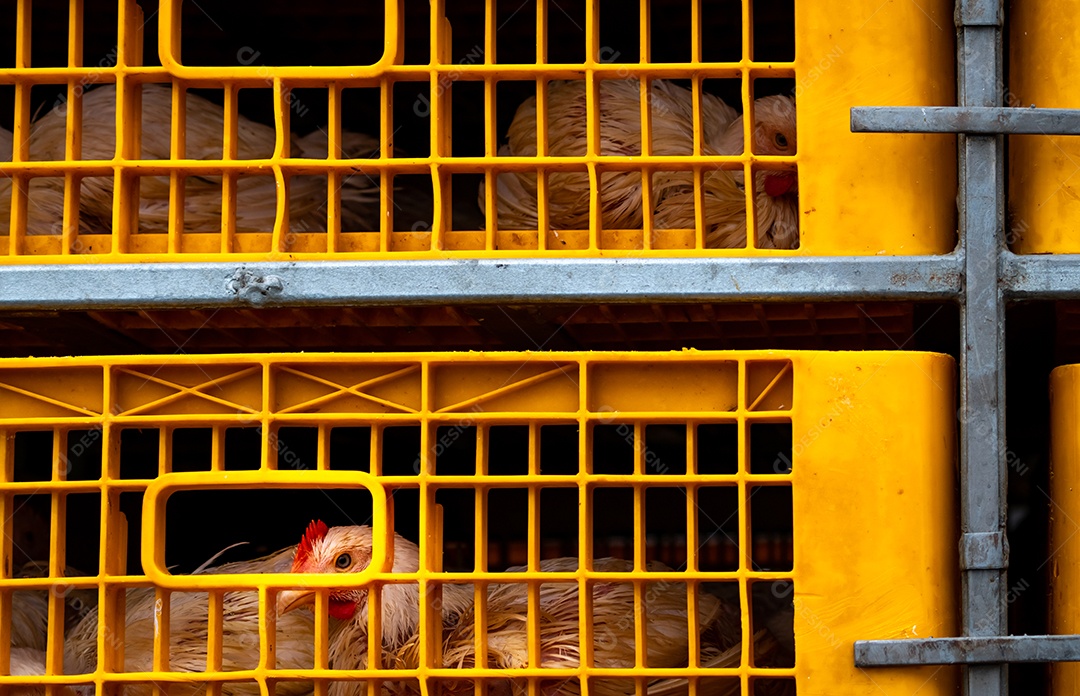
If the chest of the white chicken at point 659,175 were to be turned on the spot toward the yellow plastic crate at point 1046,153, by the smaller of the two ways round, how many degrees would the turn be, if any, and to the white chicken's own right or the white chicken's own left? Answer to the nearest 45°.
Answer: approximately 45° to the white chicken's own right

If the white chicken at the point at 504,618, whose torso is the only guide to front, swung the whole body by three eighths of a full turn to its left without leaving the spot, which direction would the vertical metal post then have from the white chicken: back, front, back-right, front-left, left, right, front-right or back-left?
front

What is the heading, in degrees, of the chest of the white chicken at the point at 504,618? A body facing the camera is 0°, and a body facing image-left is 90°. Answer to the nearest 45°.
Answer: approximately 90°

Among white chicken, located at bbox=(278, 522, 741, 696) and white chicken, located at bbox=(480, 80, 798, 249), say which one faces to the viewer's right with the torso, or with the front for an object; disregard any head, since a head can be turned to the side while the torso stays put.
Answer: white chicken, located at bbox=(480, 80, 798, 249)

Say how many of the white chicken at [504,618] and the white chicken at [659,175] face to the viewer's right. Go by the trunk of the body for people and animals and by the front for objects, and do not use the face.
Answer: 1

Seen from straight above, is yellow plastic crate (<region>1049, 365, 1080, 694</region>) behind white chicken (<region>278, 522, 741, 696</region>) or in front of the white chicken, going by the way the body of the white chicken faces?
behind

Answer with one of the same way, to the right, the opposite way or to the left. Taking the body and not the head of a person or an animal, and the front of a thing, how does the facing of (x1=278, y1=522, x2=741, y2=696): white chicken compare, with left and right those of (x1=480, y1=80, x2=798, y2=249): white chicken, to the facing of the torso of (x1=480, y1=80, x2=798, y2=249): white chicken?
the opposite way

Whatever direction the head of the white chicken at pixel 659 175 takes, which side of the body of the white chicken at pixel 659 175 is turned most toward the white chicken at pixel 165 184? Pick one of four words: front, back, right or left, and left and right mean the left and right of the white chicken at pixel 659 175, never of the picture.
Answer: back

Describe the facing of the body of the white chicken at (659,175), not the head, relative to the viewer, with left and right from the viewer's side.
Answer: facing to the right of the viewer
